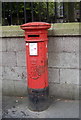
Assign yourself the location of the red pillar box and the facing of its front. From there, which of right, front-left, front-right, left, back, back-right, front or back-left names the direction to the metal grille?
back

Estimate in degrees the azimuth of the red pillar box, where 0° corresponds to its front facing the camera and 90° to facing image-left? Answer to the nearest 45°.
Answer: approximately 0°
